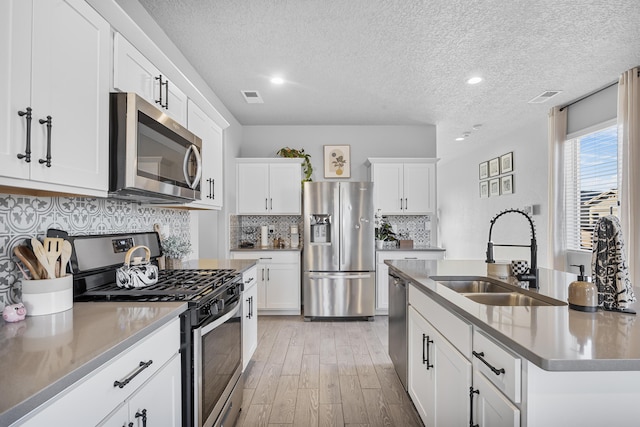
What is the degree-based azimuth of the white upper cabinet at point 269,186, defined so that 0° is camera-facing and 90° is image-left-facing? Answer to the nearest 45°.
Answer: approximately 0°

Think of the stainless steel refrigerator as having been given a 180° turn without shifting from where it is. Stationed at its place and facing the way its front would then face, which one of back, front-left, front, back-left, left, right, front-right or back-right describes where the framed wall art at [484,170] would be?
front-right

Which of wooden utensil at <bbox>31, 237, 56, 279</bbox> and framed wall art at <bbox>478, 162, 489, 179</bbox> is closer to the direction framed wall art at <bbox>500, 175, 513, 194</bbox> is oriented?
the wooden utensil

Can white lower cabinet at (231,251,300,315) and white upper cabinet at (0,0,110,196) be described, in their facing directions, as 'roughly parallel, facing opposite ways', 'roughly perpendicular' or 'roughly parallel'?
roughly perpendicular

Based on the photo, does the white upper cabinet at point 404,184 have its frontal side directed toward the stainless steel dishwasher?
yes

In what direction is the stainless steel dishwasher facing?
to the viewer's left

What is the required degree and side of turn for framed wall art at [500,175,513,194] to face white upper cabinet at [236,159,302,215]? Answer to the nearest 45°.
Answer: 0° — it already faces it

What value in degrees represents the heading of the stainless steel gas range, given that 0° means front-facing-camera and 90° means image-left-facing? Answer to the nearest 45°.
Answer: approximately 315°

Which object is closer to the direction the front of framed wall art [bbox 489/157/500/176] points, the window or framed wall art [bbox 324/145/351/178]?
the framed wall art

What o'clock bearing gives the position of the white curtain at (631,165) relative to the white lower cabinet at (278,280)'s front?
The white curtain is roughly at 10 o'clock from the white lower cabinet.
